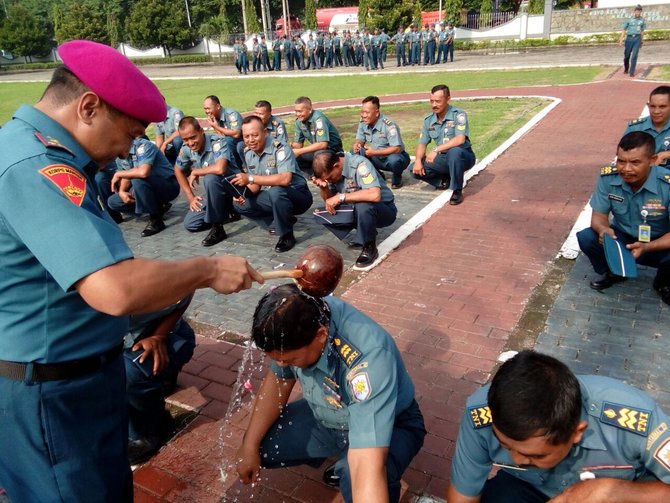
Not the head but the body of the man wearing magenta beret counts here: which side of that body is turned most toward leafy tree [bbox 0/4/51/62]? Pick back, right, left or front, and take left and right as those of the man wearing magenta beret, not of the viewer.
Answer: left

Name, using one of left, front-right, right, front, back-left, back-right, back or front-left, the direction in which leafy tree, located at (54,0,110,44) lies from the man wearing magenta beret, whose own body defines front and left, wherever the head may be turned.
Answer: left

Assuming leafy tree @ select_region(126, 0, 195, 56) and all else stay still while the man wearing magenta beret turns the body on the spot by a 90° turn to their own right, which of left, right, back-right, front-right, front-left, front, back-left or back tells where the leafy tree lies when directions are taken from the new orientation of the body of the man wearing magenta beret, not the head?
back

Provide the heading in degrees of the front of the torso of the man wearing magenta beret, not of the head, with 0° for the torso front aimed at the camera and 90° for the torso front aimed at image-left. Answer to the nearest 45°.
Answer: approximately 270°

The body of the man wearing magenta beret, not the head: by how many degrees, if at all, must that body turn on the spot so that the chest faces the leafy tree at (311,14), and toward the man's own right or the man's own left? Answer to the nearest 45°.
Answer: approximately 90° to the man's own left

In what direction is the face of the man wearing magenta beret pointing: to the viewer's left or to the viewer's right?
to the viewer's right
